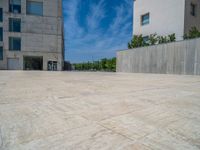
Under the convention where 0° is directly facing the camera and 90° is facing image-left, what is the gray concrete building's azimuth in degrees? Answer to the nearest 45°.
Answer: approximately 0°

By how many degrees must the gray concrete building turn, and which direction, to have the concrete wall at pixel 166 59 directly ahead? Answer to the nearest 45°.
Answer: approximately 45° to its left

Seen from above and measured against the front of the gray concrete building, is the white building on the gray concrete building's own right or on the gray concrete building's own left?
on the gray concrete building's own left
